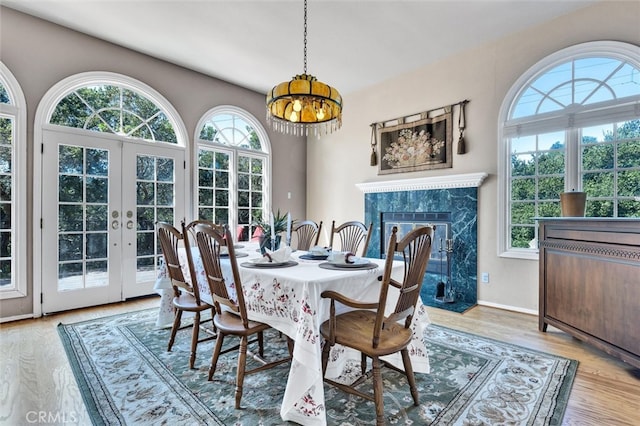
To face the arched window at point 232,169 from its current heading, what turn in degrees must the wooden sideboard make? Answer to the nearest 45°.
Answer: approximately 45° to its right

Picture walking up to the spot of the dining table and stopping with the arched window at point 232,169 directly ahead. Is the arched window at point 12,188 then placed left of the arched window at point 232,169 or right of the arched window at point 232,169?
left

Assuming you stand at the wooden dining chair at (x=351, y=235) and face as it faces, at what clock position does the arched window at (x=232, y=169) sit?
The arched window is roughly at 3 o'clock from the wooden dining chair.

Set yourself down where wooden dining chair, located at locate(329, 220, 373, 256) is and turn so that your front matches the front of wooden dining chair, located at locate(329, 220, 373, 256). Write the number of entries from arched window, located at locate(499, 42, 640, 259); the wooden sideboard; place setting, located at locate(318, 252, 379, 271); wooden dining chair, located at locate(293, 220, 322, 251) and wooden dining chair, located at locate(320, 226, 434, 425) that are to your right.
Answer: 1

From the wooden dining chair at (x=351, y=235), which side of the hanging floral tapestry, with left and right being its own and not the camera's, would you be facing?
front

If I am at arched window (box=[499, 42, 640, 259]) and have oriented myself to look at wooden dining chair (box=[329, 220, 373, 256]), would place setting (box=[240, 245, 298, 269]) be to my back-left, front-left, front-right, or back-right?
front-left

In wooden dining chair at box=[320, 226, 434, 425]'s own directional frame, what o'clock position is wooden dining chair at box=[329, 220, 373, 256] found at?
wooden dining chair at box=[329, 220, 373, 256] is roughly at 1 o'clock from wooden dining chair at box=[320, 226, 434, 425].

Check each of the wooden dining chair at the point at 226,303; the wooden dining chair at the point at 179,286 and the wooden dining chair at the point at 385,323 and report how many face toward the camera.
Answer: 0

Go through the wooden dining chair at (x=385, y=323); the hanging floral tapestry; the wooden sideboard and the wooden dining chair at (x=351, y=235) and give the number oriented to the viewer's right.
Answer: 0

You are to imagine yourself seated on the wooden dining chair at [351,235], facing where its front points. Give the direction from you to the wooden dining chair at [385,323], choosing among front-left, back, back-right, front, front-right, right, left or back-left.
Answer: front-left

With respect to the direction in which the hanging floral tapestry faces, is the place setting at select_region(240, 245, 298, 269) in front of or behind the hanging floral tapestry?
in front

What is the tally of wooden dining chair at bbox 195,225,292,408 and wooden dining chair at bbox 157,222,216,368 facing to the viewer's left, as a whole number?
0

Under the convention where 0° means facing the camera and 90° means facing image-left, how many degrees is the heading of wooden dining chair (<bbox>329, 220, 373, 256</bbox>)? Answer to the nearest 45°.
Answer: approximately 45°

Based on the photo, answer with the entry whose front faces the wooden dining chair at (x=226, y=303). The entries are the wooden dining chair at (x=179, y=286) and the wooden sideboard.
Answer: the wooden sideboard

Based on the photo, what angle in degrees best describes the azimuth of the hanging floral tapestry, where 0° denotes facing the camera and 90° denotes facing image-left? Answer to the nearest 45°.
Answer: approximately 45°

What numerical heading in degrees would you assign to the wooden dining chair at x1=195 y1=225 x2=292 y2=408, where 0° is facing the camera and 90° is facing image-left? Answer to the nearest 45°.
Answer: approximately 225°

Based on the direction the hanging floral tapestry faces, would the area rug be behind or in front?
in front

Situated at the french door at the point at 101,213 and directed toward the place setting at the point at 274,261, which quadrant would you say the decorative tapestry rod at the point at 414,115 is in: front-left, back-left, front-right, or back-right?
front-left
